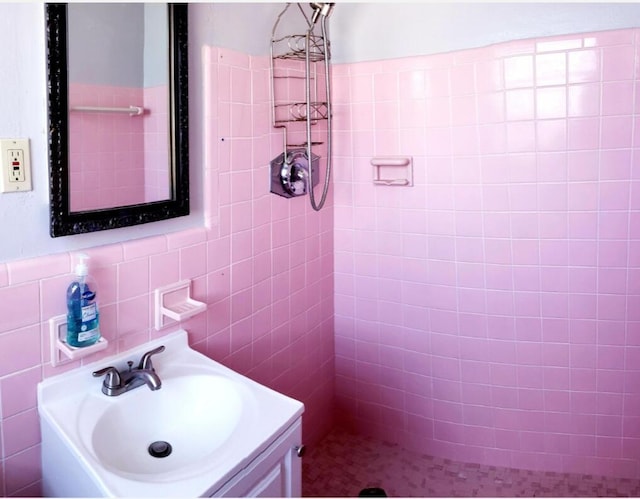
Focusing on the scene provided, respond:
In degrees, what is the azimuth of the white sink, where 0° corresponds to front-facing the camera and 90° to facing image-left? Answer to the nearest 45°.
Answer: approximately 315°

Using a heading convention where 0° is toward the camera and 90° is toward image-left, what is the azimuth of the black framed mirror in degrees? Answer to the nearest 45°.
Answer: approximately 315°
